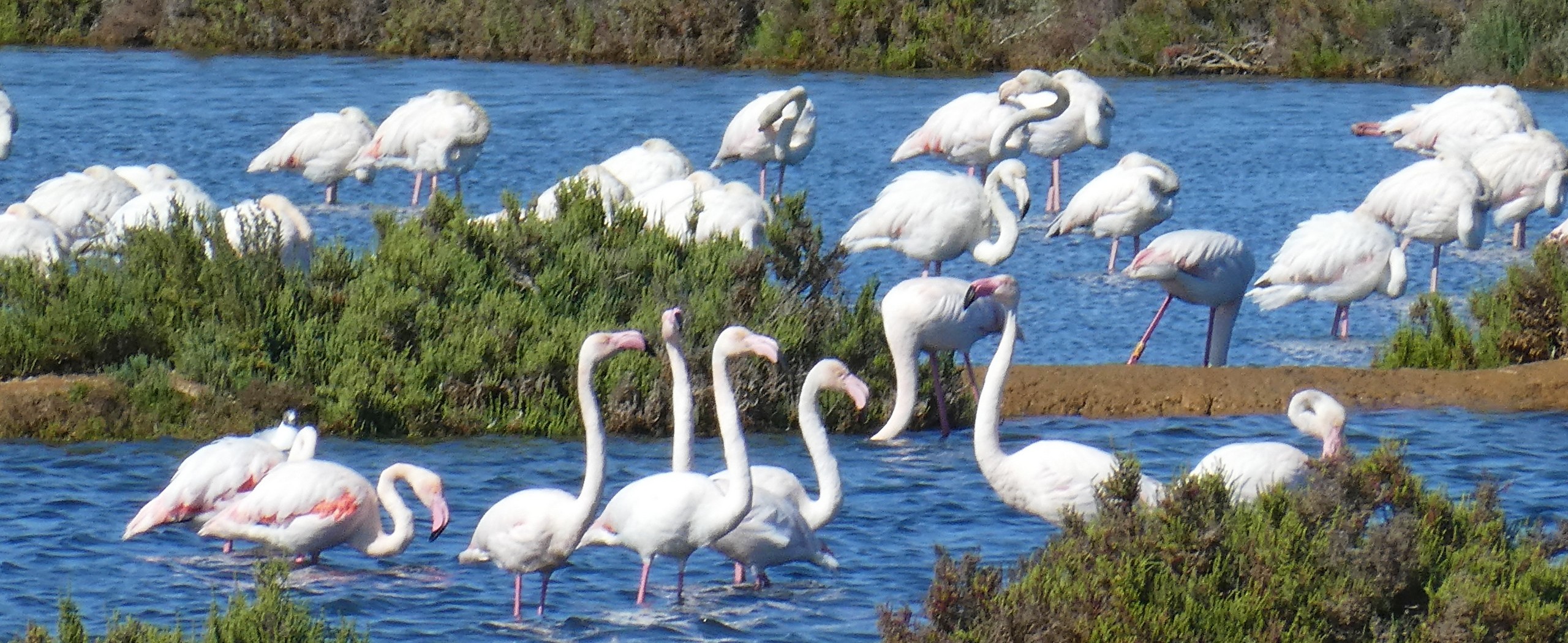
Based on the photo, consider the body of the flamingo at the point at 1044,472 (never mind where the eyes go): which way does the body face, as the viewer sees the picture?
to the viewer's left

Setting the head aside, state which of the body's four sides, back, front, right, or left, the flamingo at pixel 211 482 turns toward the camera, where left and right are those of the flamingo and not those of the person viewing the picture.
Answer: right

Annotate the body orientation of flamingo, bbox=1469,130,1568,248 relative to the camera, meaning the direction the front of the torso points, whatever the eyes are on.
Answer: to the viewer's right

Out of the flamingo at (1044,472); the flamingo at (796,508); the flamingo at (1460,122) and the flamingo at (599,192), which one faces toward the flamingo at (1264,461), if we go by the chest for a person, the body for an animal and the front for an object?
the flamingo at (796,508)

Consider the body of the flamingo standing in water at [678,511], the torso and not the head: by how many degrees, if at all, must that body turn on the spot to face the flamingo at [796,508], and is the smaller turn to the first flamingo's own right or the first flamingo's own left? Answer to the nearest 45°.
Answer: approximately 45° to the first flamingo's own left

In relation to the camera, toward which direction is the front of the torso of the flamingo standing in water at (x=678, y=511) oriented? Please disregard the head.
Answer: to the viewer's right

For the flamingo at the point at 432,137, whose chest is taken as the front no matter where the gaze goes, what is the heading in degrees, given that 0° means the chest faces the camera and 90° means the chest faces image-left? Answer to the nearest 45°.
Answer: approximately 270°

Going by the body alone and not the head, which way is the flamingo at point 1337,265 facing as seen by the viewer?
to the viewer's right

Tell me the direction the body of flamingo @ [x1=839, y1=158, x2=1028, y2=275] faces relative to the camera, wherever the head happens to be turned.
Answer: to the viewer's right

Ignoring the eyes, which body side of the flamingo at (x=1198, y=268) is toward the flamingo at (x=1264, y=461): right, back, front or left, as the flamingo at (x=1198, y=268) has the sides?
right
